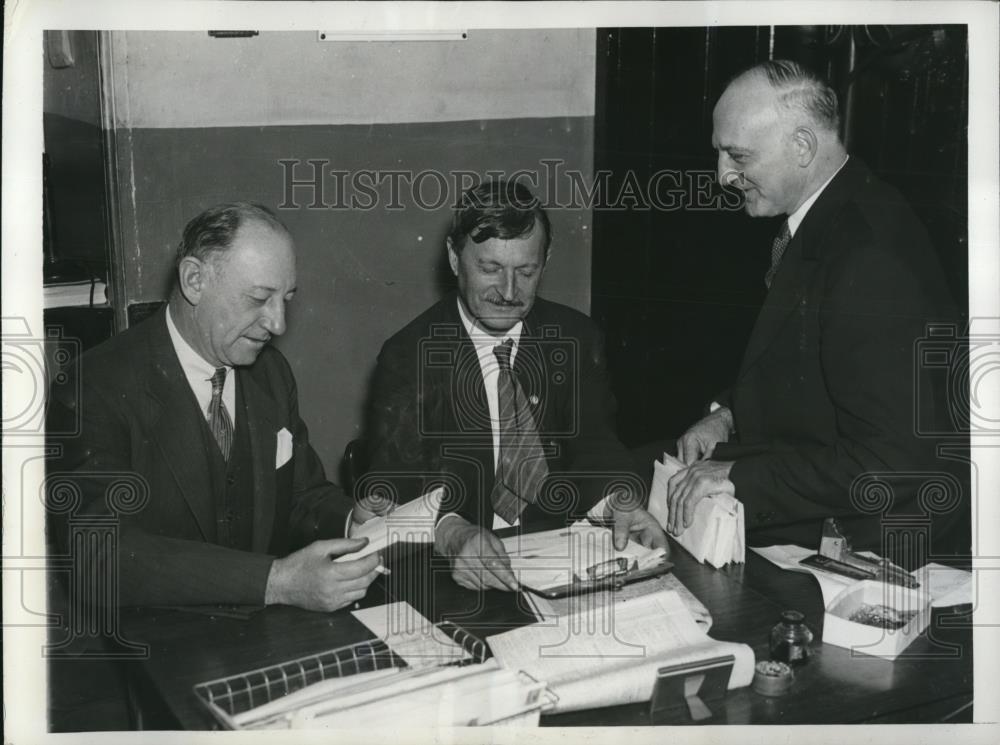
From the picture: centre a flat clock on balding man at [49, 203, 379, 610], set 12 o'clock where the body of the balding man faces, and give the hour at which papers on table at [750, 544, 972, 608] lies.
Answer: The papers on table is roughly at 11 o'clock from the balding man.

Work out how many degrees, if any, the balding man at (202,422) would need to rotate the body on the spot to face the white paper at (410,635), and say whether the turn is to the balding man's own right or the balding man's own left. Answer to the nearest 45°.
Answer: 0° — they already face it

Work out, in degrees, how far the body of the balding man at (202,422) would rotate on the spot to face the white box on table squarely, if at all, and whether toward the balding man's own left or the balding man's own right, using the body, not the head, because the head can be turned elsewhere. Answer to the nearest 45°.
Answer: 0° — they already face it

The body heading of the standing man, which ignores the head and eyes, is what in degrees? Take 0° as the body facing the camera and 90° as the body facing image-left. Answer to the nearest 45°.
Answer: approximately 90°

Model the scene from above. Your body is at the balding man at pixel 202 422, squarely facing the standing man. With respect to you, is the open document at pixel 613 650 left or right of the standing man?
right

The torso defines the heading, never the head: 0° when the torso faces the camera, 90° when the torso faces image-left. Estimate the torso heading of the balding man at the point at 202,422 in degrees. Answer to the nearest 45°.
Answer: approximately 315°

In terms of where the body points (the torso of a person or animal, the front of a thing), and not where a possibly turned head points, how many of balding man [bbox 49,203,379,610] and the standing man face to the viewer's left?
1
